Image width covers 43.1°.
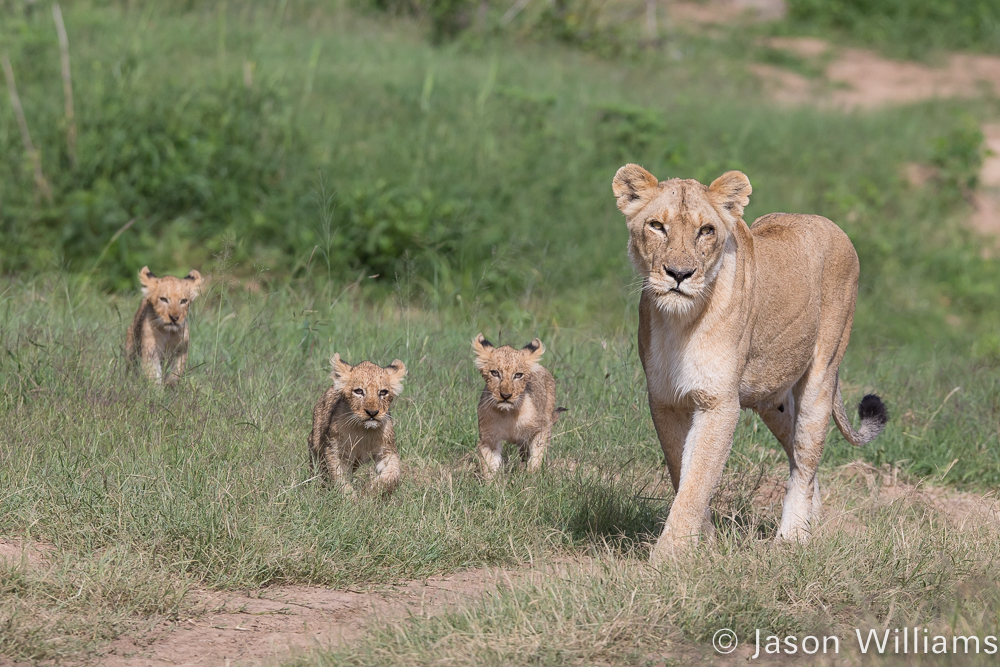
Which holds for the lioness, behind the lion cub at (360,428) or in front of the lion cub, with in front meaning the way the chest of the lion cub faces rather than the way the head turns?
in front

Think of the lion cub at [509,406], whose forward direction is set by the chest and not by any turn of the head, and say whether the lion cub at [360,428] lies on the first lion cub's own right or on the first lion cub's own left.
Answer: on the first lion cub's own right

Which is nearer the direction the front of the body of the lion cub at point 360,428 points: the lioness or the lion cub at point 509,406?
the lioness

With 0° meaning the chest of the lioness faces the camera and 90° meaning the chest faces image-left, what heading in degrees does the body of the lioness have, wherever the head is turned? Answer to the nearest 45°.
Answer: approximately 45°

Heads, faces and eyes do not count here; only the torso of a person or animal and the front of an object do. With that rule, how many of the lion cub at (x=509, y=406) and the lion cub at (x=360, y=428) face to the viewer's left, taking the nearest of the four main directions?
0

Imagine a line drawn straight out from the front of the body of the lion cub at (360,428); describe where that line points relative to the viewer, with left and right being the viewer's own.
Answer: facing the viewer and to the right of the viewer

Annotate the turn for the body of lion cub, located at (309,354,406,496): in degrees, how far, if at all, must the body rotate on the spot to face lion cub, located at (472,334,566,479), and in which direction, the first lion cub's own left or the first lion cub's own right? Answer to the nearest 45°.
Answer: approximately 90° to the first lion cub's own left

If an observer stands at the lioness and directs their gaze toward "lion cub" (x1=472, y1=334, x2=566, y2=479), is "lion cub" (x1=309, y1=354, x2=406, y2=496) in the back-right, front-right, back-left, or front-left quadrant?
front-left

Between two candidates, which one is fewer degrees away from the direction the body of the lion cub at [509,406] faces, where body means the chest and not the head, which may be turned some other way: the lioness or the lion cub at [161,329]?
the lioness

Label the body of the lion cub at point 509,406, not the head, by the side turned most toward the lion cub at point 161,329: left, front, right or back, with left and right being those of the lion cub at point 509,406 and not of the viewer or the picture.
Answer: back

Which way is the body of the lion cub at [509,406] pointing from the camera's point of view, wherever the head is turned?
toward the camera
